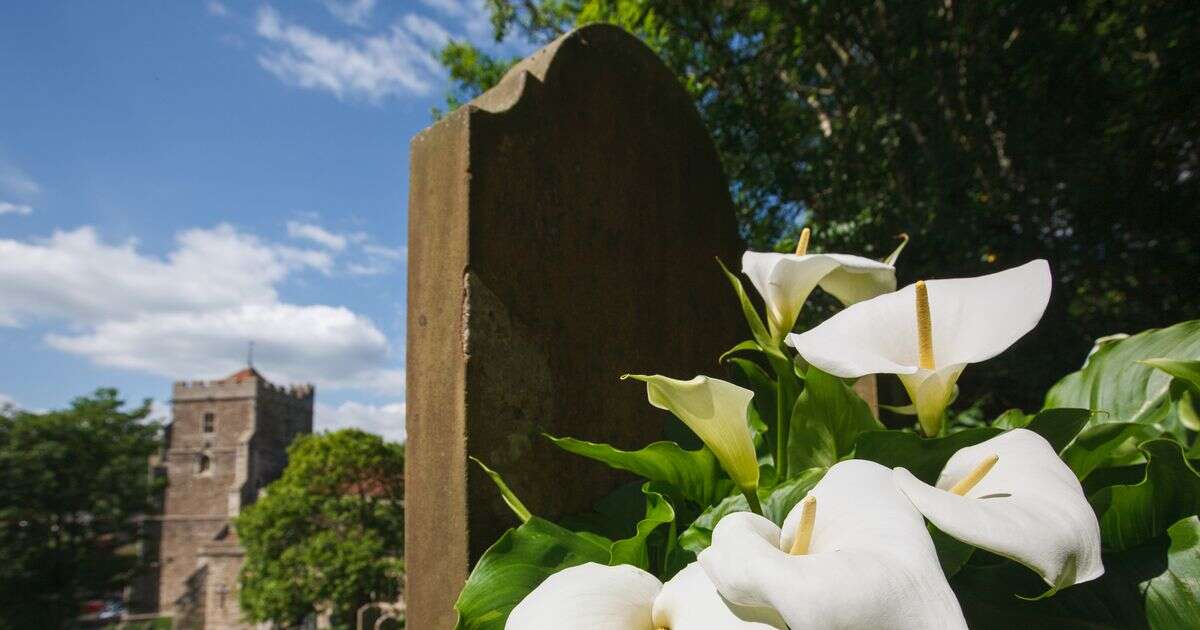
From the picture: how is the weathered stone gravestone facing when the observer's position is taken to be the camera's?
facing the viewer and to the right of the viewer

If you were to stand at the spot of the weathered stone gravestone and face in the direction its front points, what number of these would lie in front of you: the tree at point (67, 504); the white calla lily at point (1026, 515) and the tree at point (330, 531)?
1

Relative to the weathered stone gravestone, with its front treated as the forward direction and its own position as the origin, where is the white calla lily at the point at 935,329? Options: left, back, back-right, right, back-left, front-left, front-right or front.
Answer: front

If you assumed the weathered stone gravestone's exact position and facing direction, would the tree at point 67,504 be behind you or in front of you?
behind
